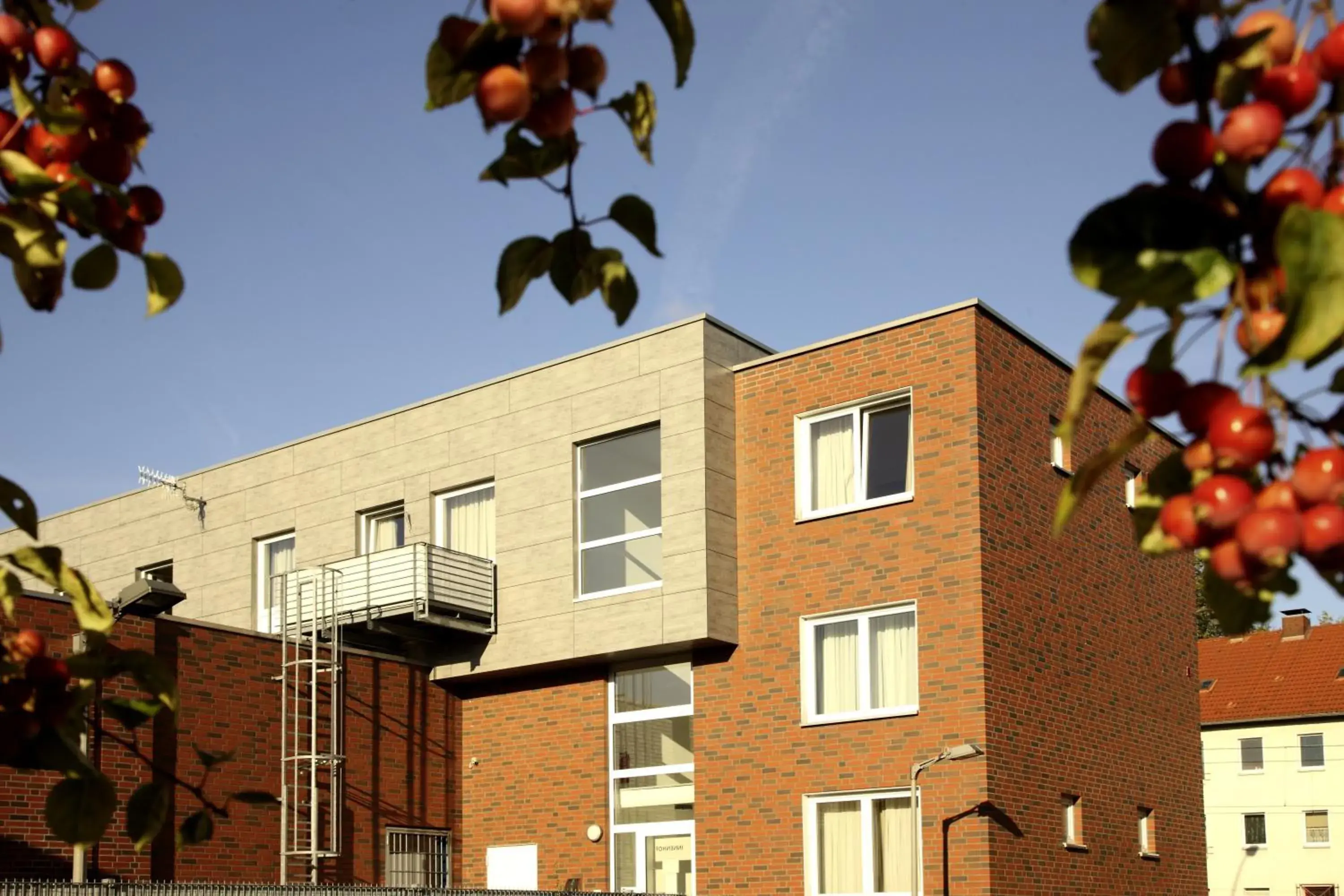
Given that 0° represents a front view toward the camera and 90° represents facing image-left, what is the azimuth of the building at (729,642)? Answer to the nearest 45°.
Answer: approximately 45°

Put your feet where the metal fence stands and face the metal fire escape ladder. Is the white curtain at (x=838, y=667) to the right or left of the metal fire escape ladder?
right

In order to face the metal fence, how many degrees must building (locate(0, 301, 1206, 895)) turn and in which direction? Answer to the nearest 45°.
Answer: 0° — it already faces it

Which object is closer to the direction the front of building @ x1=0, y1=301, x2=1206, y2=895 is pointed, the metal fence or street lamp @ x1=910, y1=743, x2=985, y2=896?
the metal fence

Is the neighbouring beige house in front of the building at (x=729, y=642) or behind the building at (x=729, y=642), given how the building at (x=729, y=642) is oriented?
behind

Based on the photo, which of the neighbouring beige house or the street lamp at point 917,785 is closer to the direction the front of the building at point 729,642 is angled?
the street lamp
